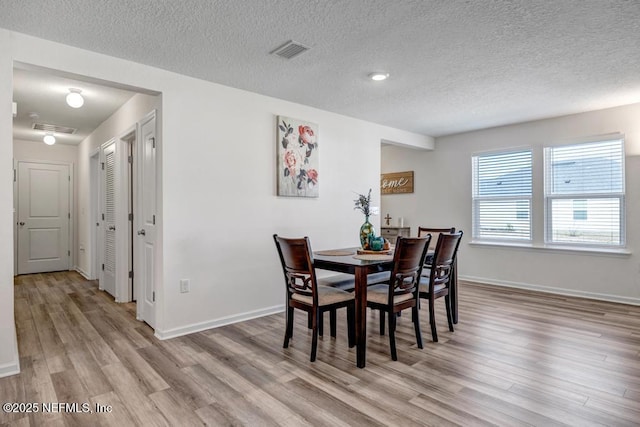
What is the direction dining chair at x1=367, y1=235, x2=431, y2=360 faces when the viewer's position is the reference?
facing away from the viewer and to the left of the viewer

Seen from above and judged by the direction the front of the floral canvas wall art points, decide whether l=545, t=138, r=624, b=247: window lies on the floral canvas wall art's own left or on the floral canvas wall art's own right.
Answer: on the floral canvas wall art's own left

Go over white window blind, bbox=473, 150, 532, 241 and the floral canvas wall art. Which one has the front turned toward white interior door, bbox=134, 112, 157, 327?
the white window blind

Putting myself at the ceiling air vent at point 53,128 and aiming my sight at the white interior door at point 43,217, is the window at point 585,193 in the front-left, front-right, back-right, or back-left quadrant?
back-right

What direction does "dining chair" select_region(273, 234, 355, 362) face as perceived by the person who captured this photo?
facing away from the viewer and to the right of the viewer

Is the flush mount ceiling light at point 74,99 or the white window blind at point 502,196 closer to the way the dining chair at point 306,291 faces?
the white window blind

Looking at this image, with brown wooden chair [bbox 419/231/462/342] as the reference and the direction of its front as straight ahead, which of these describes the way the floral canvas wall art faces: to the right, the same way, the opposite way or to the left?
the opposite way

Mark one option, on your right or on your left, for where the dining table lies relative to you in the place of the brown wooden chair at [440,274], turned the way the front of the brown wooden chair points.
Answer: on your left

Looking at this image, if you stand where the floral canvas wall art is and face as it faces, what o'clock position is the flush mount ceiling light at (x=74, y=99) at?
The flush mount ceiling light is roughly at 4 o'clock from the floral canvas wall art.

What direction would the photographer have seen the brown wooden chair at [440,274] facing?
facing away from the viewer and to the left of the viewer

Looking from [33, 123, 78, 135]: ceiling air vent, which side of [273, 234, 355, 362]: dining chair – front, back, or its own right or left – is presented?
left
